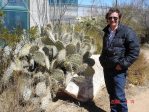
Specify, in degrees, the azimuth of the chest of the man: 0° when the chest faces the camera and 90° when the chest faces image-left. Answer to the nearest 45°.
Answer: approximately 45°

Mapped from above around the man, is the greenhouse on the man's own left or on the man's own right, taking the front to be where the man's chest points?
on the man's own right
